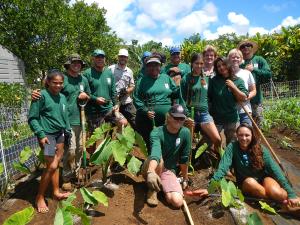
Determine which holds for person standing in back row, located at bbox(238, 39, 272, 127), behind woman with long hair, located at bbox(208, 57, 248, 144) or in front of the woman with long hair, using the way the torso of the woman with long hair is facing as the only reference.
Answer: behind

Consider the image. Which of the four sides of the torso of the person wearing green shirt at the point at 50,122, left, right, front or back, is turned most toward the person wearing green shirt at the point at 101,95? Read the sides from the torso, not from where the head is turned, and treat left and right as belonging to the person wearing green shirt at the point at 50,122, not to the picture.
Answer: left

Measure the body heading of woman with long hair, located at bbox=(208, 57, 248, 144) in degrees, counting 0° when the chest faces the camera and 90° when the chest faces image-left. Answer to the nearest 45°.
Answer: approximately 0°

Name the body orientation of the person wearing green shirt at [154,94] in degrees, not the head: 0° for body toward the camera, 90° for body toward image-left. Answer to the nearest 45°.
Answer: approximately 0°
